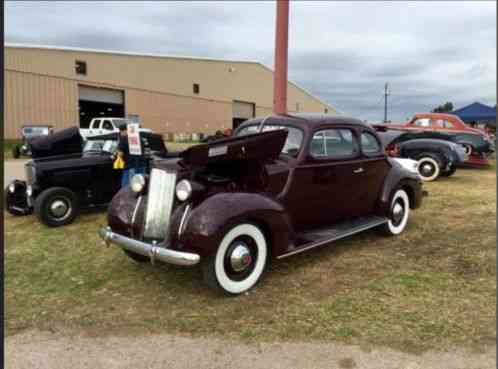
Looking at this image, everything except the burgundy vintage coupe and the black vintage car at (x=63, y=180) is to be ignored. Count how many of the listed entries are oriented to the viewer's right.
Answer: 0

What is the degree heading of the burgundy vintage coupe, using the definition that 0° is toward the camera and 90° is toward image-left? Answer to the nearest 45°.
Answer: approximately 45°

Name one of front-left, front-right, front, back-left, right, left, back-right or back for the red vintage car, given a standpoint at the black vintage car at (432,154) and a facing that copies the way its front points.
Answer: back-left

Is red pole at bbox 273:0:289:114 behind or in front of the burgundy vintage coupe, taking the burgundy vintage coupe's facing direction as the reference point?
behind

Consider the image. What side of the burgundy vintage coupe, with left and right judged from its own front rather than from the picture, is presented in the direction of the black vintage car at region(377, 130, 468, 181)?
back

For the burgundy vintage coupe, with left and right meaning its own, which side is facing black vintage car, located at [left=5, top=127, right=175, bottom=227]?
right

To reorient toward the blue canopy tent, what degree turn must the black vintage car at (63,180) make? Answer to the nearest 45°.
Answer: approximately 180°

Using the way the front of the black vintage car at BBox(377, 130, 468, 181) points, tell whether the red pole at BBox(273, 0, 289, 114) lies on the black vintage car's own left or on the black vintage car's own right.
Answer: on the black vintage car's own right
